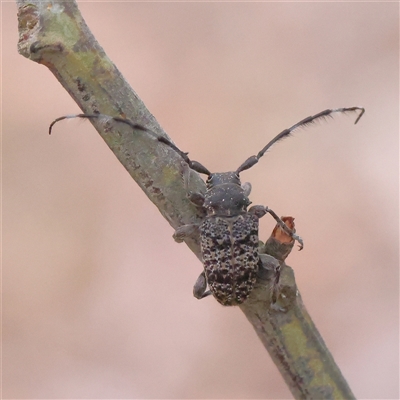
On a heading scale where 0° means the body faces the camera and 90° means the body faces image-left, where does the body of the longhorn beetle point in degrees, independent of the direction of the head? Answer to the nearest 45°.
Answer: approximately 180°
